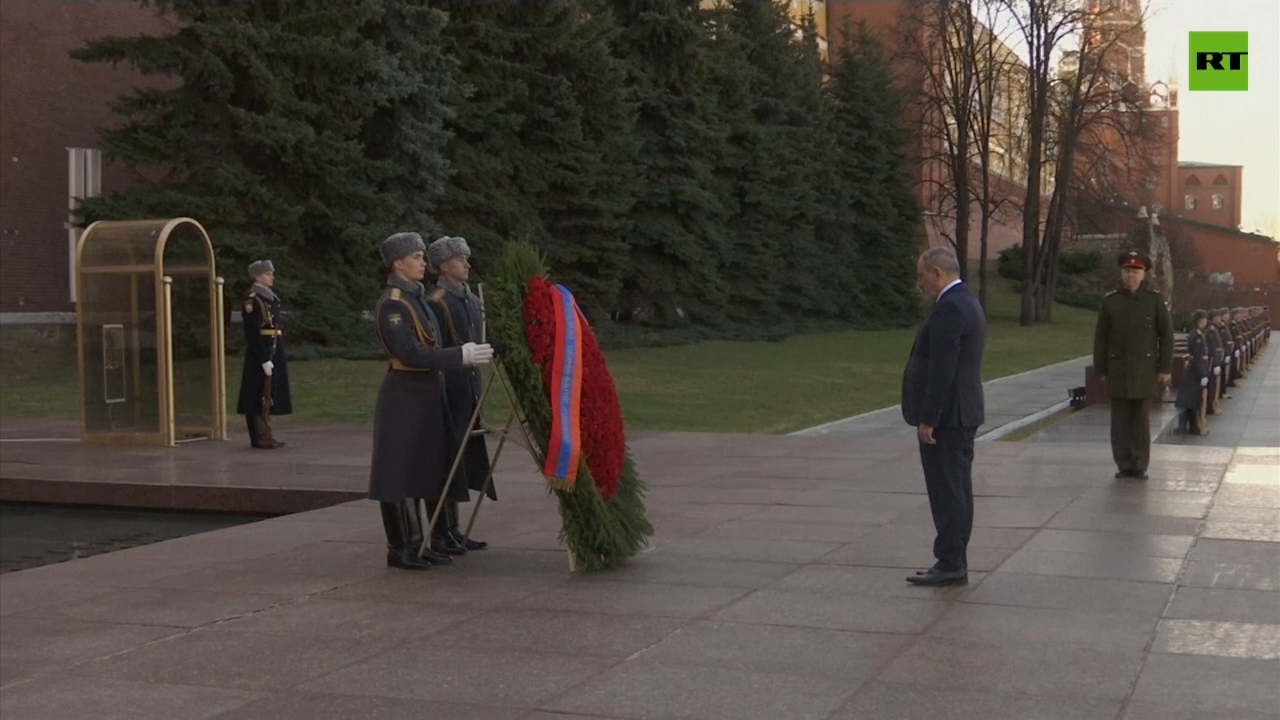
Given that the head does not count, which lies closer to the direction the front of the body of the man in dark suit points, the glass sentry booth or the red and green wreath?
the red and green wreath

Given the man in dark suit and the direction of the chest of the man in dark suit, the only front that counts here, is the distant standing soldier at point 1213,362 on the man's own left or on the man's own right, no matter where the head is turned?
on the man's own right

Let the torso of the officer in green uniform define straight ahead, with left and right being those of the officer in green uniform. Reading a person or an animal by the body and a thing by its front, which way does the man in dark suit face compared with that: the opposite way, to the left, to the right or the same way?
to the right

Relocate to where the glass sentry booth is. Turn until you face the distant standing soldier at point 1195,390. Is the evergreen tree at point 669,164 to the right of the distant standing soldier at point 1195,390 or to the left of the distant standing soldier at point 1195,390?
left

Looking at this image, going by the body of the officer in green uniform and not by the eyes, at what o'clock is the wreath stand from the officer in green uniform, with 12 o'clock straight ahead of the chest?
The wreath stand is roughly at 1 o'clock from the officer in green uniform.

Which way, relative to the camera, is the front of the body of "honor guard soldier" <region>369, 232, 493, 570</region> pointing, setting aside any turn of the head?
to the viewer's right

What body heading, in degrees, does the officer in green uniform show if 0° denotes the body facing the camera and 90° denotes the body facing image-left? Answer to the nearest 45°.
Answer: approximately 0°

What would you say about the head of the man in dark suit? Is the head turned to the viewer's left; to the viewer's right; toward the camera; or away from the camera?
to the viewer's left

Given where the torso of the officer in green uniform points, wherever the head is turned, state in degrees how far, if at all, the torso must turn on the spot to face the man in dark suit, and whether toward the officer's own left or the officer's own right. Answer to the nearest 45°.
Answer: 0° — they already face them

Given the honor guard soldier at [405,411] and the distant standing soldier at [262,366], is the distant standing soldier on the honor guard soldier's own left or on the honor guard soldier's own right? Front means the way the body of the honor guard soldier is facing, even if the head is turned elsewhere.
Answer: on the honor guard soldier's own left

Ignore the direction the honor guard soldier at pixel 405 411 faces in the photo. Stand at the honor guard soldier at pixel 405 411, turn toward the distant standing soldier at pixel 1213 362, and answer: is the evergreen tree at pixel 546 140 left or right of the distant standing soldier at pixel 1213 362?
left

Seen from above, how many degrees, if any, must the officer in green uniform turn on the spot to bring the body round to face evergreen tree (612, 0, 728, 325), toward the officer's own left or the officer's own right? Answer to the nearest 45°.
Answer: approximately 135° to the officer's own right

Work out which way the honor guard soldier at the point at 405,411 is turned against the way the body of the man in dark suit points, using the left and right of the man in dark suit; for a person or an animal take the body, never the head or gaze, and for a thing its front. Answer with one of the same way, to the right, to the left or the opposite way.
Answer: the opposite way

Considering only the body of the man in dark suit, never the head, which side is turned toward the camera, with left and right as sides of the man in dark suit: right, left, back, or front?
left

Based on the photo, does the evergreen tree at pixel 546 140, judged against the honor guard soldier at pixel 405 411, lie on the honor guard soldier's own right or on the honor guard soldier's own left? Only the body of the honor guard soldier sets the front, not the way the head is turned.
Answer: on the honor guard soldier's own left

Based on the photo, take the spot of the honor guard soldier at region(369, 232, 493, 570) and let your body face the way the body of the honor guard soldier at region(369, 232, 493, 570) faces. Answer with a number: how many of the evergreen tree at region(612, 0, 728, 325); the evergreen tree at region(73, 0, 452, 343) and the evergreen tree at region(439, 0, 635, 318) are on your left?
3

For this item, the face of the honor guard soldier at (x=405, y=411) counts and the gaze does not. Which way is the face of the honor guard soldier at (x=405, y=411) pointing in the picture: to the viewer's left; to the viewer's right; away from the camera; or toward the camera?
to the viewer's right
